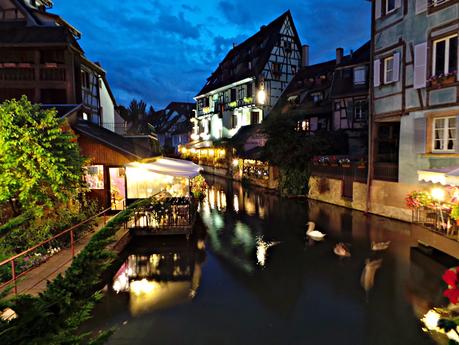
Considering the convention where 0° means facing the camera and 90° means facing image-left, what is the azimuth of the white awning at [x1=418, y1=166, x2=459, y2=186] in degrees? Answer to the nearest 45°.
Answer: approximately 45°

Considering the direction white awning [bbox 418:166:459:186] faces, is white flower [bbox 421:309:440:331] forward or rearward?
forward

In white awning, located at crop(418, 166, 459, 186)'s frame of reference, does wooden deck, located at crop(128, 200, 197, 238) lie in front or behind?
in front

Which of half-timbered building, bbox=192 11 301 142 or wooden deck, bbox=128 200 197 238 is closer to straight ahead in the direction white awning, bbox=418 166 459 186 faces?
the wooden deck

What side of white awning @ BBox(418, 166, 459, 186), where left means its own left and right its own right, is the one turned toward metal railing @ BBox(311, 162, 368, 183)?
right
